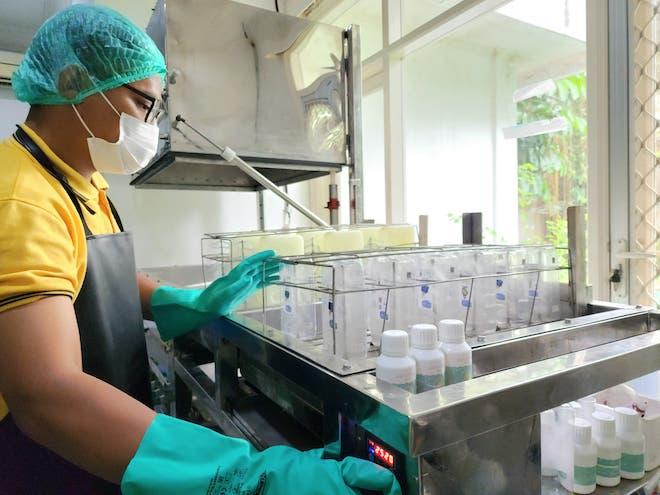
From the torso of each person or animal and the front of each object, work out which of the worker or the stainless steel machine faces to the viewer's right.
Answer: the worker

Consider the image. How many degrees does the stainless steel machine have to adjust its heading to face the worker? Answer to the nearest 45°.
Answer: approximately 45° to its right

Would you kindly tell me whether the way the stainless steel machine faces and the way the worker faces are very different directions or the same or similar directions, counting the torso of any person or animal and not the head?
very different directions

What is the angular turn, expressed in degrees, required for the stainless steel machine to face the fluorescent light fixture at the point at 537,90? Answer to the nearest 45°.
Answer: approximately 135° to its right

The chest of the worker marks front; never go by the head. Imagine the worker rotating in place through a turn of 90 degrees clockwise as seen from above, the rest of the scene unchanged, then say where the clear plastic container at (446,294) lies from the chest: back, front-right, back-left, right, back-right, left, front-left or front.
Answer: left

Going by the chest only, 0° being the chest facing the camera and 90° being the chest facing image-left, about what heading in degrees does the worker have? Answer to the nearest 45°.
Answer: approximately 270°

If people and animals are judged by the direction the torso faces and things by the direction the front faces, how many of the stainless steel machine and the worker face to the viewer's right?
1

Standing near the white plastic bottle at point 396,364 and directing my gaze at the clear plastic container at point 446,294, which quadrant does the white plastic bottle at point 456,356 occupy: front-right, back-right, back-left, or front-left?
front-right

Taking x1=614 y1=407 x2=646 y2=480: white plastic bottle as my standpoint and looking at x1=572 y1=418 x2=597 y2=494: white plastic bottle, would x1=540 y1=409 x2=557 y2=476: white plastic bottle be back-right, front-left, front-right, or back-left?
front-right

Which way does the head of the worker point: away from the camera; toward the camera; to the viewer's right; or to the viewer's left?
to the viewer's right

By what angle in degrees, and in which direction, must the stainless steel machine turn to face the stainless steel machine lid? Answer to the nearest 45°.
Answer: approximately 90° to its right

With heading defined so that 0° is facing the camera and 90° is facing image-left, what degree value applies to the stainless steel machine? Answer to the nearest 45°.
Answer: approximately 45°

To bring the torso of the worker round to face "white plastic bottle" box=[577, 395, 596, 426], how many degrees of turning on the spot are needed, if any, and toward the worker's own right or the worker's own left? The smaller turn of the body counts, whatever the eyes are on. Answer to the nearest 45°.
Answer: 0° — they already face it

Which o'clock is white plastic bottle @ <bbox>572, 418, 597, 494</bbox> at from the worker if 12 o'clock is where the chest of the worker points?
The white plastic bottle is roughly at 1 o'clock from the worker.

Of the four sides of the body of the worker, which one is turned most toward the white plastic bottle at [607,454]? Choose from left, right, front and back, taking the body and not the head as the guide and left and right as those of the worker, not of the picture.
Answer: front

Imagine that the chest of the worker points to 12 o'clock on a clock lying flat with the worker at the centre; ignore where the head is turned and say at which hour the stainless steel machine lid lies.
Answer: The stainless steel machine lid is roughly at 10 o'clock from the worker.
